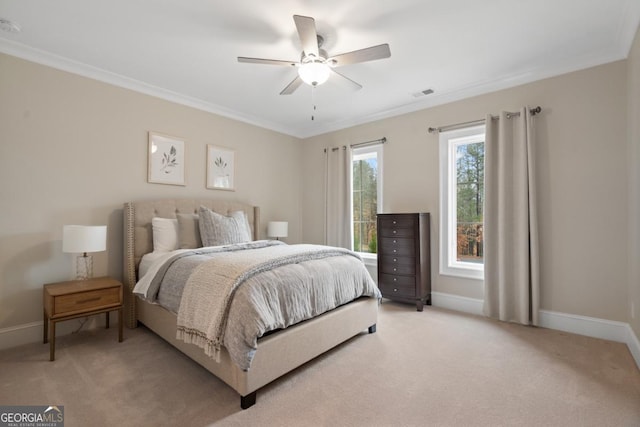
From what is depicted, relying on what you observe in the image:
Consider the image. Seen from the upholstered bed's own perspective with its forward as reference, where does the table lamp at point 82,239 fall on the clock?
The table lamp is roughly at 5 o'clock from the upholstered bed.

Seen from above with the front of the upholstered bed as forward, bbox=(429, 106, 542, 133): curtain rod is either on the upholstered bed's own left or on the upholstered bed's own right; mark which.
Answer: on the upholstered bed's own left

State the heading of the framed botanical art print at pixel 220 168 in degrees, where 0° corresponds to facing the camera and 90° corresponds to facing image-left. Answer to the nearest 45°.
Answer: approximately 315°

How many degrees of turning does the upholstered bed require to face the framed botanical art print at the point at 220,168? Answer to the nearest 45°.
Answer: approximately 135° to its left

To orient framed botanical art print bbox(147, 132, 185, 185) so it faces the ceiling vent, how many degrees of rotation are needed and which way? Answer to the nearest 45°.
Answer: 0° — it already faces it

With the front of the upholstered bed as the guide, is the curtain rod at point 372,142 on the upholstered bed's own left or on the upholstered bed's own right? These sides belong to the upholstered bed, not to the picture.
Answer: on the upholstered bed's own left

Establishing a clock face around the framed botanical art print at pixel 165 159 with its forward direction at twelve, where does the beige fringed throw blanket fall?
The beige fringed throw blanket is roughly at 1 o'clock from the framed botanical art print.

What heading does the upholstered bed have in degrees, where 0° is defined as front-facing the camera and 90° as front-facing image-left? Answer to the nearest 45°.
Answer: approximately 315°

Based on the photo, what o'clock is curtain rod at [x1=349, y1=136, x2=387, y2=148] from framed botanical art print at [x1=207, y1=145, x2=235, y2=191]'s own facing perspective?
The curtain rod is roughly at 11 o'clock from the framed botanical art print.

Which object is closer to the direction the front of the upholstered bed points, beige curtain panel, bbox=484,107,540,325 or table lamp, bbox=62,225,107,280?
the beige curtain panel

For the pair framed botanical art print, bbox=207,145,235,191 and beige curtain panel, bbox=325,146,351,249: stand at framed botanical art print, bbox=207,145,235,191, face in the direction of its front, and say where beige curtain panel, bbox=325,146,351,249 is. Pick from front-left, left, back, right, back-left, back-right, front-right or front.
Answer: front-left
